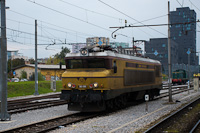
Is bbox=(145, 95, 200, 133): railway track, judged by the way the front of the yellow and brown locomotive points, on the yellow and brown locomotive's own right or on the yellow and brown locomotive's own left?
on the yellow and brown locomotive's own left

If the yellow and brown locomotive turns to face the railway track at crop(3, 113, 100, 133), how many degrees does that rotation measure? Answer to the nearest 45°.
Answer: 0° — it already faces it

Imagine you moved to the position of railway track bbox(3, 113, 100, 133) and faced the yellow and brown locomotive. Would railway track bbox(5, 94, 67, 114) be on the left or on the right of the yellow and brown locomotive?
left

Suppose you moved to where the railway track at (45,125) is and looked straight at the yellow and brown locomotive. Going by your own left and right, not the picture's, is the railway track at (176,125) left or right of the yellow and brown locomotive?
right

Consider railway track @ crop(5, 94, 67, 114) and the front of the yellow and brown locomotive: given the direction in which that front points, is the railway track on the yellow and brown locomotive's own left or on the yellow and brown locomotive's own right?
on the yellow and brown locomotive's own right

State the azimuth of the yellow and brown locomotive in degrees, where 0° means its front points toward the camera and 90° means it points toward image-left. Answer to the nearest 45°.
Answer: approximately 45°
